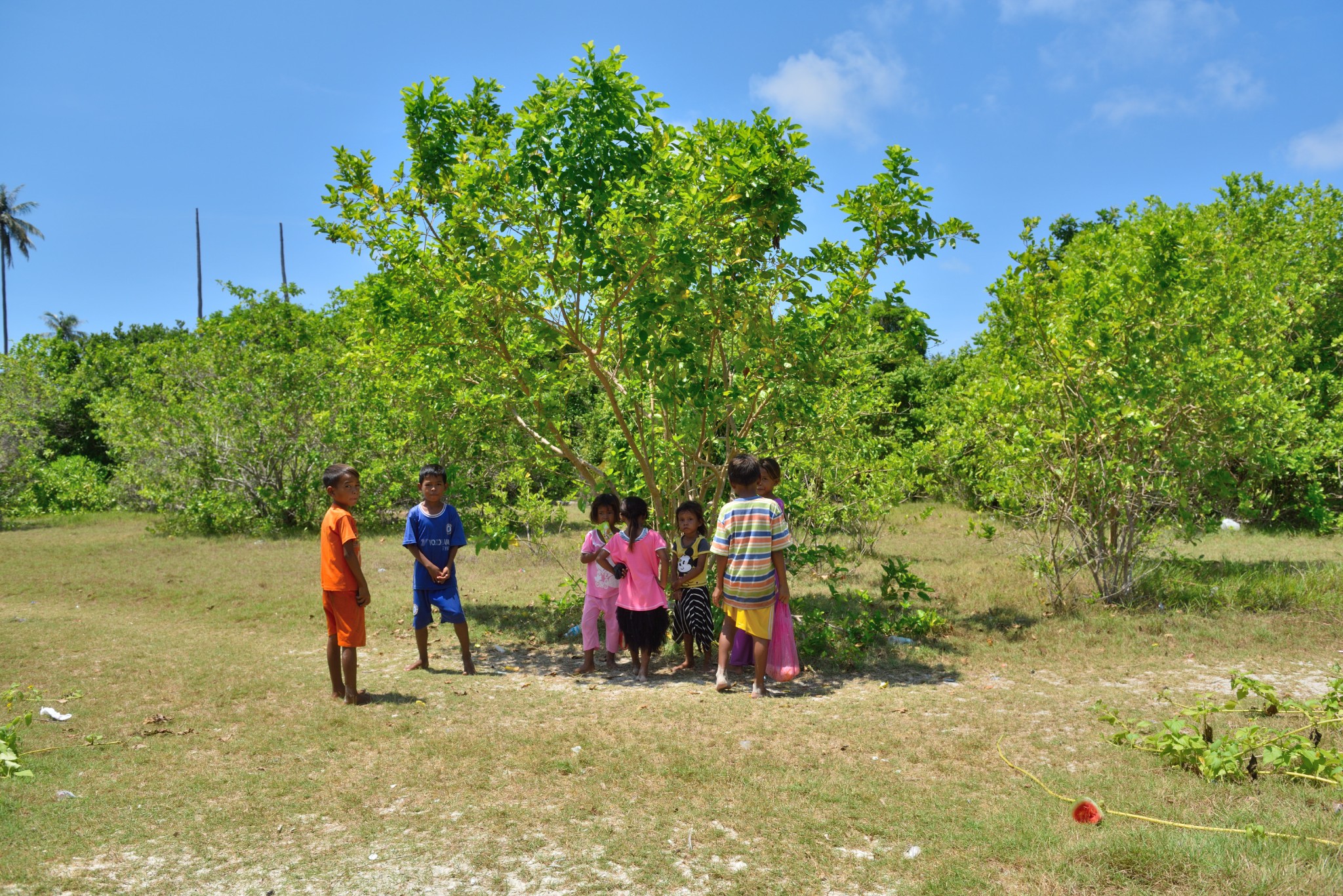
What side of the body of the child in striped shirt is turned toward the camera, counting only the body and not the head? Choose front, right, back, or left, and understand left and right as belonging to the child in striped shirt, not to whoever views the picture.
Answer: back

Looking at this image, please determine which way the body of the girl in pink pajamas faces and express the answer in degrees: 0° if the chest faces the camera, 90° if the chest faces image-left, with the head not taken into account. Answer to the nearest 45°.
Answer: approximately 0°

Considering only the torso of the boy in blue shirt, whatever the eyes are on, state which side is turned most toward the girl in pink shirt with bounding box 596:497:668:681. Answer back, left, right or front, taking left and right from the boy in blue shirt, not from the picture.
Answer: left

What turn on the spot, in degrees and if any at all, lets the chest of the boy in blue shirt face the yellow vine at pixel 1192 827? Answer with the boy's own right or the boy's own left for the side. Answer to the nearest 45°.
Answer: approximately 45° to the boy's own left

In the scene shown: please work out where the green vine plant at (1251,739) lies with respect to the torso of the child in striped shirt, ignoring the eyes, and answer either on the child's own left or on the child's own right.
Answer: on the child's own right

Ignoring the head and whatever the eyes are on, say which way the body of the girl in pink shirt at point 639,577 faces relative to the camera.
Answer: away from the camera
